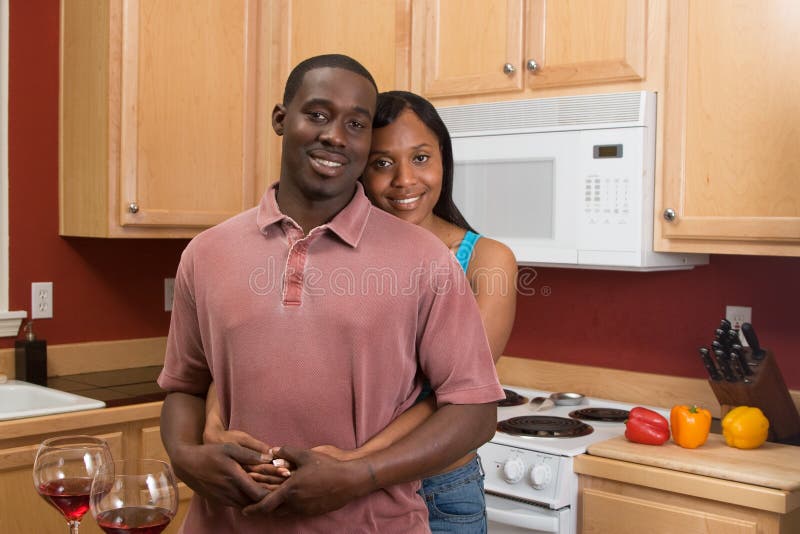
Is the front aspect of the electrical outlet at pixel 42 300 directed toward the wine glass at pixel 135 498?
yes

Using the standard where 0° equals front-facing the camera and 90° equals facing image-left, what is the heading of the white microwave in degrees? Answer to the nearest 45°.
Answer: approximately 45°

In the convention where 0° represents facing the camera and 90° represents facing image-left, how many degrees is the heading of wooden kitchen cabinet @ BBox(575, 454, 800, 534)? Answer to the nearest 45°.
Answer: approximately 45°

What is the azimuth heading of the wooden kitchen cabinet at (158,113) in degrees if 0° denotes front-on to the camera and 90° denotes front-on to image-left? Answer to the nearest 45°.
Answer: approximately 315°

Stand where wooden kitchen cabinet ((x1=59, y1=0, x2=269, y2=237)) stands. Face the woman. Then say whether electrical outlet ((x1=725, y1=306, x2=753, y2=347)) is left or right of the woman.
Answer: left

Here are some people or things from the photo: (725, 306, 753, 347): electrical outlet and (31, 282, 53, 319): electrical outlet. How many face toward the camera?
2
